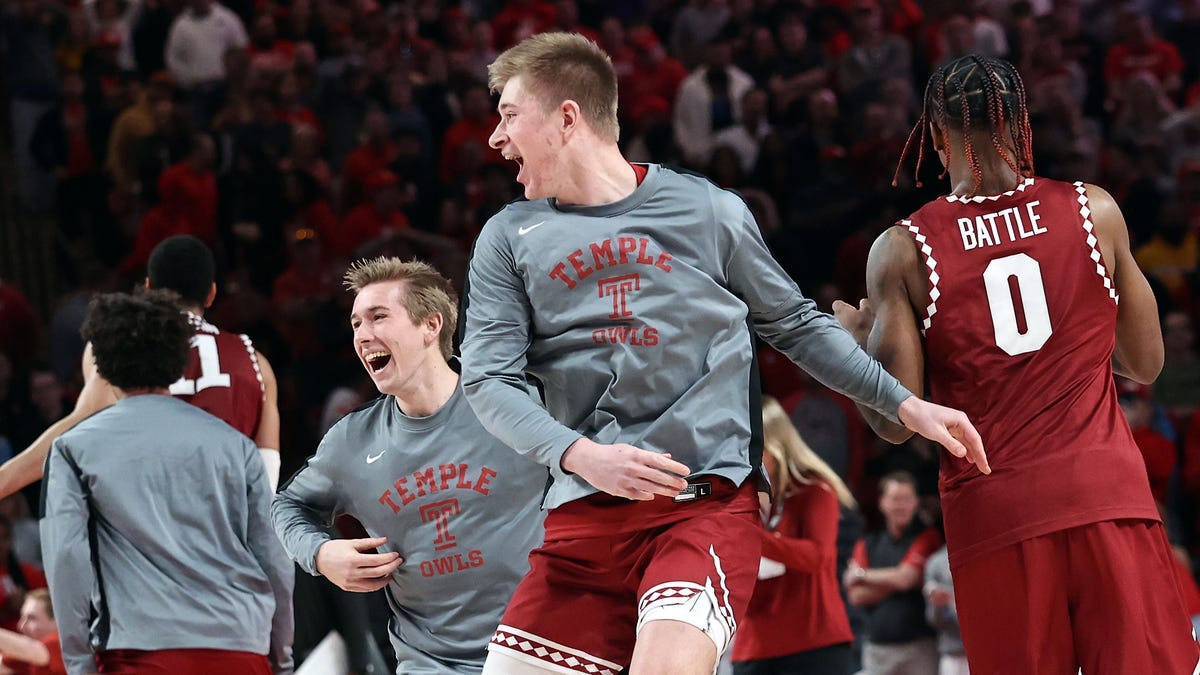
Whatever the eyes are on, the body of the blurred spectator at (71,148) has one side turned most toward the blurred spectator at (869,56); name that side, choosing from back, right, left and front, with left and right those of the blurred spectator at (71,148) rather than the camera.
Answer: left

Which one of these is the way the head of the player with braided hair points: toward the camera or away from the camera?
away from the camera

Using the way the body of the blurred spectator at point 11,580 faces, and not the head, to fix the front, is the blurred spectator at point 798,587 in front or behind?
in front

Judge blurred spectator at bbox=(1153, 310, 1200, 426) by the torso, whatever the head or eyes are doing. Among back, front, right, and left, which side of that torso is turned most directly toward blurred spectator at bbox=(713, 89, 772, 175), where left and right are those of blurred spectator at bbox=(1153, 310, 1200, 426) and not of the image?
right

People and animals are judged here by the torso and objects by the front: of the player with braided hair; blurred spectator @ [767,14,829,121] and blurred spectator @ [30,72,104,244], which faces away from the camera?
the player with braided hair

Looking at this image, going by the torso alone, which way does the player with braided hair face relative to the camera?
away from the camera

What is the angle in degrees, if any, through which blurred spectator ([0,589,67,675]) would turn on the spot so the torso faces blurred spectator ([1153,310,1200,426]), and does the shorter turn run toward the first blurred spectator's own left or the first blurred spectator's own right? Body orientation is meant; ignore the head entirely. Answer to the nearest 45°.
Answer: approximately 135° to the first blurred spectator's own left

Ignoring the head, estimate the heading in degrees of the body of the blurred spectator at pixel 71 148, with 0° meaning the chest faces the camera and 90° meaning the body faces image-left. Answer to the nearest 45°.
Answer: approximately 0°

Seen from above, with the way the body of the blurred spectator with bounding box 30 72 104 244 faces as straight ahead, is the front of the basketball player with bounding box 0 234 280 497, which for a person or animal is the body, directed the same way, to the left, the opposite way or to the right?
the opposite way

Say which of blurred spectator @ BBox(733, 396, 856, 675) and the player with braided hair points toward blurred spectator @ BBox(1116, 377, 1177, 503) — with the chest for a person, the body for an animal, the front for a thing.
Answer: the player with braided hair

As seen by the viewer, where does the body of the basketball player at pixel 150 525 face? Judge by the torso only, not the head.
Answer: away from the camera

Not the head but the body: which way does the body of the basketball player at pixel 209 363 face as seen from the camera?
away from the camera
